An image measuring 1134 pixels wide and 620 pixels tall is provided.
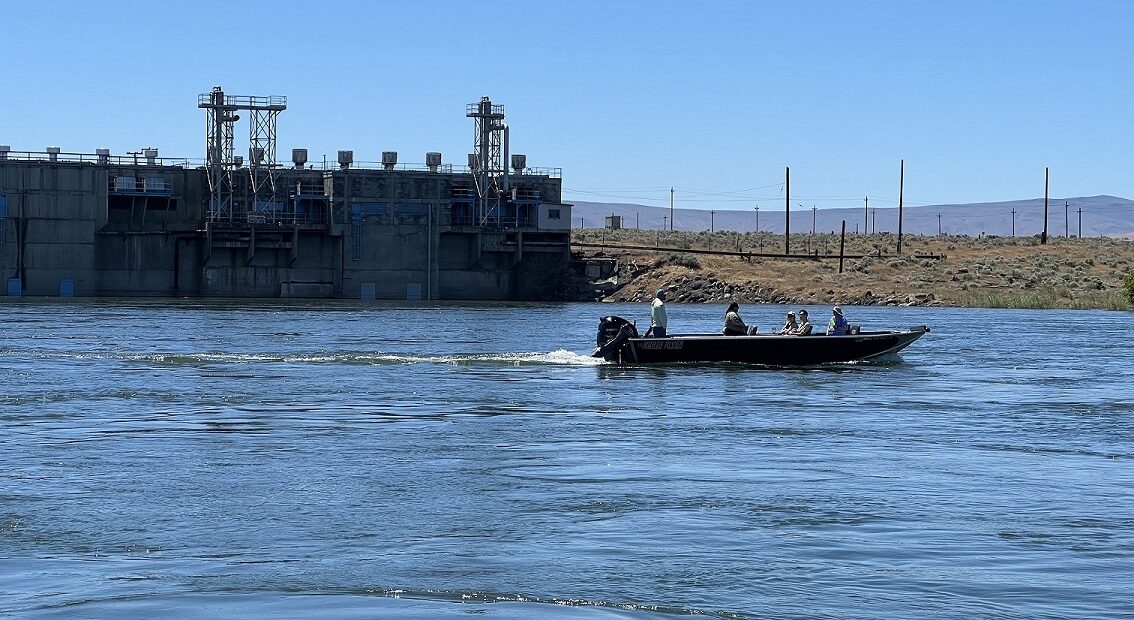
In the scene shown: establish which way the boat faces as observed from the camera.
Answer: facing to the right of the viewer
